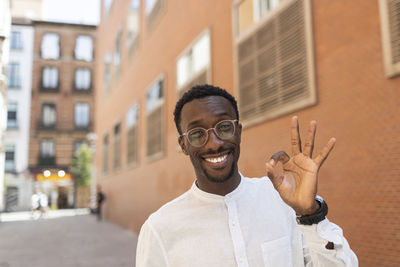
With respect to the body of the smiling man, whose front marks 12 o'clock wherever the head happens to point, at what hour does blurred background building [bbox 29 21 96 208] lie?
The blurred background building is roughly at 5 o'clock from the smiling man.

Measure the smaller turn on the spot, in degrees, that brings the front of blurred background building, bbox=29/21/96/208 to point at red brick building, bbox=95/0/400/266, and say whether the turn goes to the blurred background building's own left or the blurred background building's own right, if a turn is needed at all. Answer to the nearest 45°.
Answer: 0° — it already faces it

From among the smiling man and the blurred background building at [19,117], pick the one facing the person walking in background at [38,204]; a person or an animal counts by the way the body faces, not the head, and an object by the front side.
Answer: the blurred background building

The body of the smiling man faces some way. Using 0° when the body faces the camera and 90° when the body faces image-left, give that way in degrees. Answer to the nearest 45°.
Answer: approximately 0°

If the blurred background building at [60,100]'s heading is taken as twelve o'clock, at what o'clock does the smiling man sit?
The smiling man is roughly at 12 o'clock from the blurred background building.

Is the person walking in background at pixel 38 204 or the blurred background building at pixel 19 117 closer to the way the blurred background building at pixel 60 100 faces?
the person walking in background

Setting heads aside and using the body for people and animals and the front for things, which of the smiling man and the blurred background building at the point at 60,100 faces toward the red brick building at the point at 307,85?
the blurred background building
